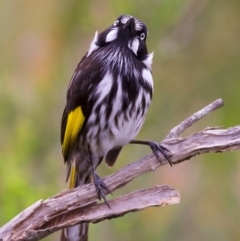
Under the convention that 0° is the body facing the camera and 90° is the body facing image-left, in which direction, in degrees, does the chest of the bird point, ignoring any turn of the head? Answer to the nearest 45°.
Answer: approximately 315°
